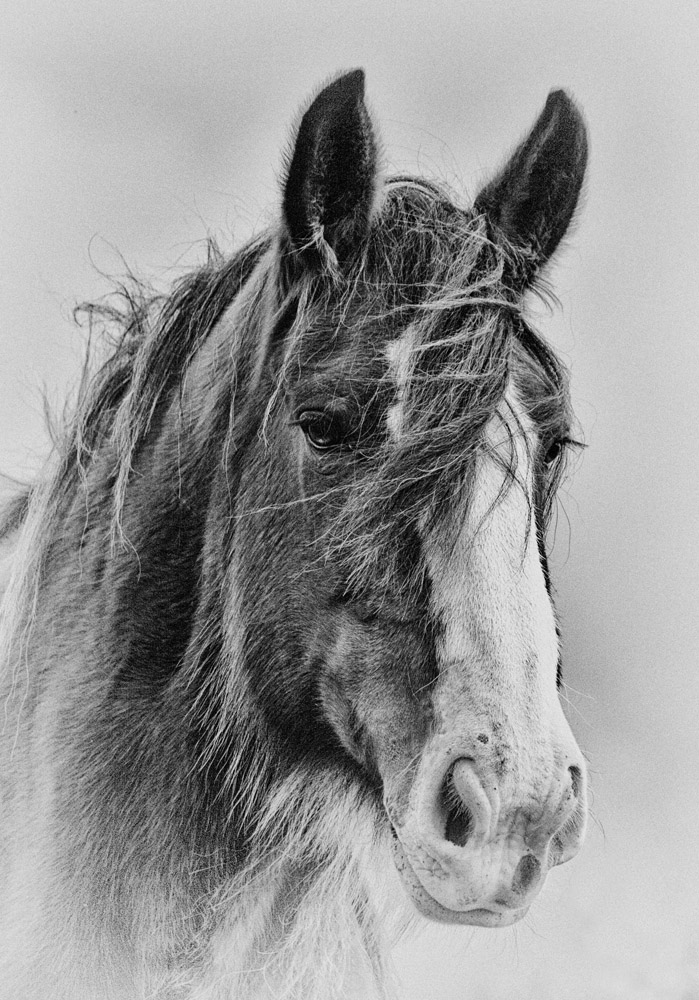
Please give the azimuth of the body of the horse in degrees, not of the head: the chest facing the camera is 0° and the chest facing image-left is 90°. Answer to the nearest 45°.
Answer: approximately 315°
